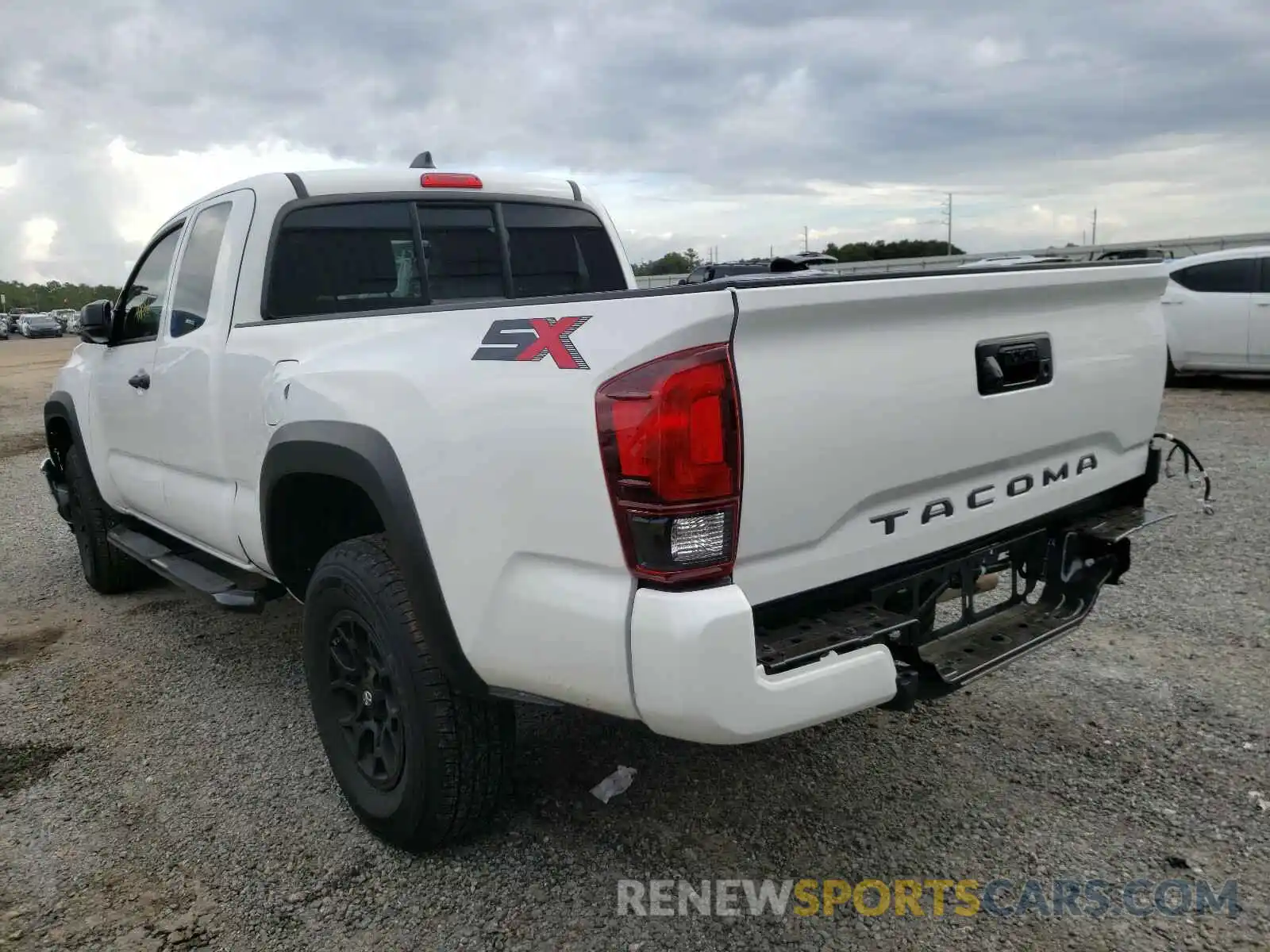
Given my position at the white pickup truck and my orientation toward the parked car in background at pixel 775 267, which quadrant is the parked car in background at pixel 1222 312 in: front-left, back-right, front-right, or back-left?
front-right

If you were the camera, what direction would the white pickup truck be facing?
facing away from the viewer and to the left of the viewer

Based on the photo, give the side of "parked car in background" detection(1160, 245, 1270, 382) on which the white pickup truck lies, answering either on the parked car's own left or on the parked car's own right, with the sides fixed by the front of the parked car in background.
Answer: on the parked car's own right

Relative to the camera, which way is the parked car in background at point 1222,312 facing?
to the viewer's right

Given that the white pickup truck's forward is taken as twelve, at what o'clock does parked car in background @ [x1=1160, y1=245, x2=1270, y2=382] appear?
The parked car in background is roughly at 3 o'clock from the white pickup truck.

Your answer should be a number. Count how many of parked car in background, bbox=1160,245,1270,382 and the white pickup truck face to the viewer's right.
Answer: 1

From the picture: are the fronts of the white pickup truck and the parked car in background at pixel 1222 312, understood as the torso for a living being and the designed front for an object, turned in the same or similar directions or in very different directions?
very different directions

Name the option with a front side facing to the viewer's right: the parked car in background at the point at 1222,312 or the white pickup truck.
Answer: the parked car in background

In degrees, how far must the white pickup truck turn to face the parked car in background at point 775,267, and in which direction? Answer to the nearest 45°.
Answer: approximately 45° to its right
